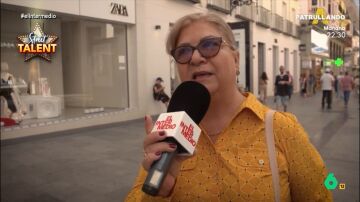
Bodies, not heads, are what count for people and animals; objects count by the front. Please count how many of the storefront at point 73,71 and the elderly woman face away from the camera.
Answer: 0

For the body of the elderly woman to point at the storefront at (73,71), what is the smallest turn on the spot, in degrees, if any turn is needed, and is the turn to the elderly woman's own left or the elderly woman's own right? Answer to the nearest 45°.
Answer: approximately 90° to the elderly woman's own right

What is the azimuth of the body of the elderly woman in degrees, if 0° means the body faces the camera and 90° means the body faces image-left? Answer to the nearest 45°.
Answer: approximately 45°

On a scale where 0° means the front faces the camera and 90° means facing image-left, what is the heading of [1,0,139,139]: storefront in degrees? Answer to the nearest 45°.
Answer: approximately 315°

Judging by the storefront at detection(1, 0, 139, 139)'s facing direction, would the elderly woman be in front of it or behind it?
in front
